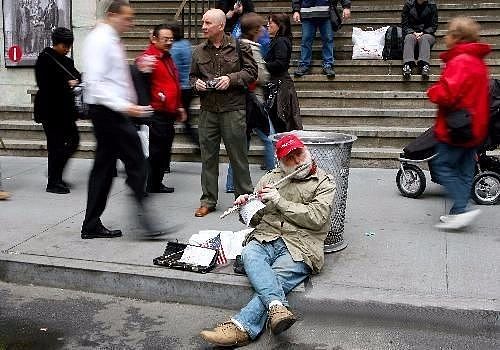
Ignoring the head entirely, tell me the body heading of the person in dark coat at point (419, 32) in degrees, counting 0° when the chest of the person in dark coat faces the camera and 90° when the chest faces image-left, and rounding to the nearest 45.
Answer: approximately 0°

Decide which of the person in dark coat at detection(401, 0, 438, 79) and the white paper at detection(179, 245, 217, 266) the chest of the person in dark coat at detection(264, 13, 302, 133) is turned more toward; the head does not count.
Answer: the white paper

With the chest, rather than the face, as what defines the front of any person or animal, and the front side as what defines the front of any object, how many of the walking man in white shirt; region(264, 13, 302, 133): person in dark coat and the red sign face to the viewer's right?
1

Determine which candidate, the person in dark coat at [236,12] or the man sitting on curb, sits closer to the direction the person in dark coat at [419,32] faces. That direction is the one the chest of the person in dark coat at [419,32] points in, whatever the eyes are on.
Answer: the man sitting on curb

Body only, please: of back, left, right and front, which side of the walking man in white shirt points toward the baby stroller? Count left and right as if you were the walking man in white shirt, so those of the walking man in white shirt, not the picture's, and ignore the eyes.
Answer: front

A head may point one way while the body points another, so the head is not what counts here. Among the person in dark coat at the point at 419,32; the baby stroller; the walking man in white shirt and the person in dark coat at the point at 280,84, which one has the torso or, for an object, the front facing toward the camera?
the person in dark coat at the point at 419,32

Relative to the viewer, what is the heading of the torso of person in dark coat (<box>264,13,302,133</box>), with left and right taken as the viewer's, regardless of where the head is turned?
facing to the left of the viewer

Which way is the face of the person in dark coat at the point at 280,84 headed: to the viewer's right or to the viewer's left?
to the viewer's left

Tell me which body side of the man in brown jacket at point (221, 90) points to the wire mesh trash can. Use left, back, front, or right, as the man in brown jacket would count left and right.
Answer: left

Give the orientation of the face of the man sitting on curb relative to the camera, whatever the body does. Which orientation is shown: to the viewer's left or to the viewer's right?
to the viewer's left
